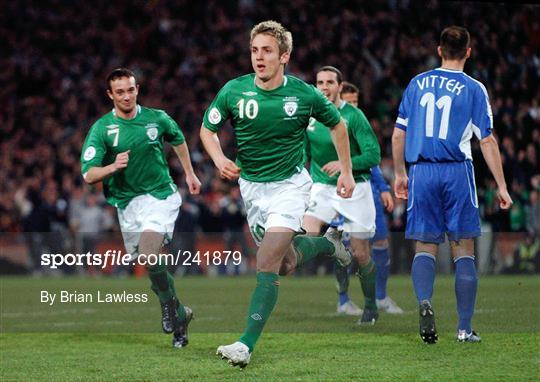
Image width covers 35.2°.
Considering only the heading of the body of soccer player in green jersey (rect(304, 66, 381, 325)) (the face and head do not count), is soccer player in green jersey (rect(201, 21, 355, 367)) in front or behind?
in front

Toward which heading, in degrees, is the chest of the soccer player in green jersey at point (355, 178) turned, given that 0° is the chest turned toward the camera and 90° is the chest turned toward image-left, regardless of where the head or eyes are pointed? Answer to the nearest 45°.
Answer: approximately 45°

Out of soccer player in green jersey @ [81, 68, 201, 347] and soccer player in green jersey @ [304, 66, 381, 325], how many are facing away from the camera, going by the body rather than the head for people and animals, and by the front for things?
0

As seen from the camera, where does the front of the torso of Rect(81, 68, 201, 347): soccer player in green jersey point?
toward the camera

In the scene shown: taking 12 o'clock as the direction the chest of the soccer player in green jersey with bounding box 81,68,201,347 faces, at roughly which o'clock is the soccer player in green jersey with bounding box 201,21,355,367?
the soccer player in green jersey with bounding box 201,21,355,367 is roughly at 11 o'clock from the soccer player in green jersey with bounding box 81,68,201,347.

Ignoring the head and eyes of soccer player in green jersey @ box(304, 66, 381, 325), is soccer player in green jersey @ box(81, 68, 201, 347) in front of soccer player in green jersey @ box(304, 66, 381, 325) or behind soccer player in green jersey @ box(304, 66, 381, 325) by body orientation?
in front
